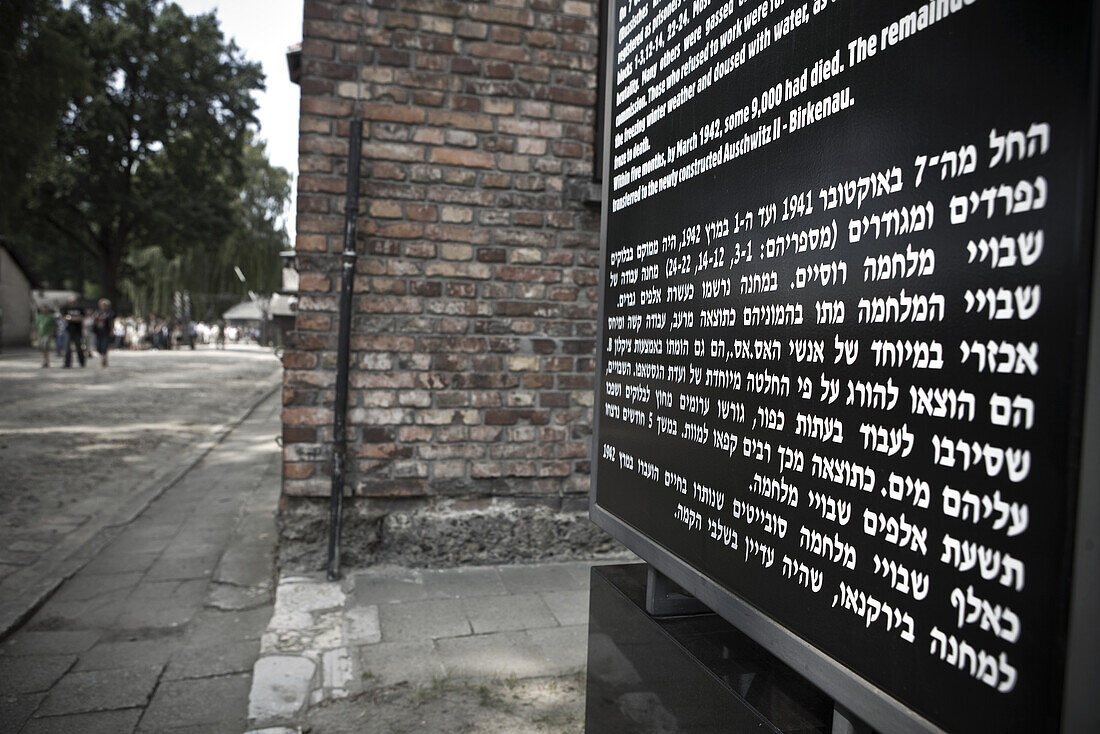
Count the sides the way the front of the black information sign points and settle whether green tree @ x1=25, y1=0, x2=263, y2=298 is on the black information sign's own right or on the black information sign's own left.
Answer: on the black information sign's own right

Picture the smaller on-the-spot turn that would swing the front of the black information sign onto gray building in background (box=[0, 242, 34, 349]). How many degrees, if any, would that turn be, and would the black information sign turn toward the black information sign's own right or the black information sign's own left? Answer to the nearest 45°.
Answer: approximately 90° to the black information sign's own right

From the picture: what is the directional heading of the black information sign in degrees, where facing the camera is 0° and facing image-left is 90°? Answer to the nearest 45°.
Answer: approximately 45°

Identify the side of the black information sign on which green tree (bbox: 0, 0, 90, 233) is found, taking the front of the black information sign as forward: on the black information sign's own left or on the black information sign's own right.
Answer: on the black information sign's own right

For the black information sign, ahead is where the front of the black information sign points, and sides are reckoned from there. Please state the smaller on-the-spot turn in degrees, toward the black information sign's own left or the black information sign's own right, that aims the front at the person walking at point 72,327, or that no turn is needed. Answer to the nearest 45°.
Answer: approximately 90° to the black information sign's own right

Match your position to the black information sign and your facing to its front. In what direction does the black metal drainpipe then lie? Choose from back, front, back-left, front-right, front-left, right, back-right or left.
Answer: right
